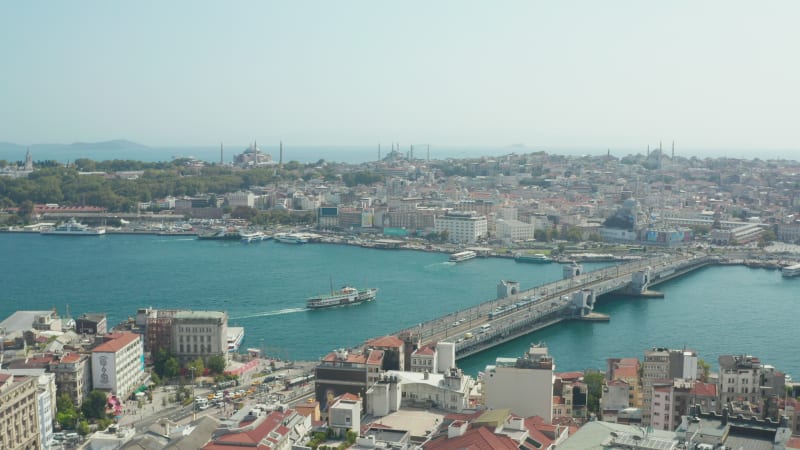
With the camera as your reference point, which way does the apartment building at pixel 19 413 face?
facing the viewer and to the right of the viewer

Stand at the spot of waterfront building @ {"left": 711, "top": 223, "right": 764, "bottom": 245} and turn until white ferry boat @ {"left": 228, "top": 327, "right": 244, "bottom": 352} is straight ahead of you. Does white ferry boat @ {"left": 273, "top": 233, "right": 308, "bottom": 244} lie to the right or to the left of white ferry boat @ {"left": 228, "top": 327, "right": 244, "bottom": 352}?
right

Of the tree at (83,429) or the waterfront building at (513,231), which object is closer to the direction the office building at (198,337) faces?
the tree

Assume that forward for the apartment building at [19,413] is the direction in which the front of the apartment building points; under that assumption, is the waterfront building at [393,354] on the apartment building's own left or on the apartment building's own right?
on the apartment building's own left

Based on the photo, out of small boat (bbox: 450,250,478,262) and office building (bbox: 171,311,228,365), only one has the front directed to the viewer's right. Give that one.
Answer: the small boat

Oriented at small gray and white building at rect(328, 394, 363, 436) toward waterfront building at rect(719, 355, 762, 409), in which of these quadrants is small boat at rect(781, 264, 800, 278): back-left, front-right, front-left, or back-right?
front-left

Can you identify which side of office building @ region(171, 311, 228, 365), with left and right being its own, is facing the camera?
front
